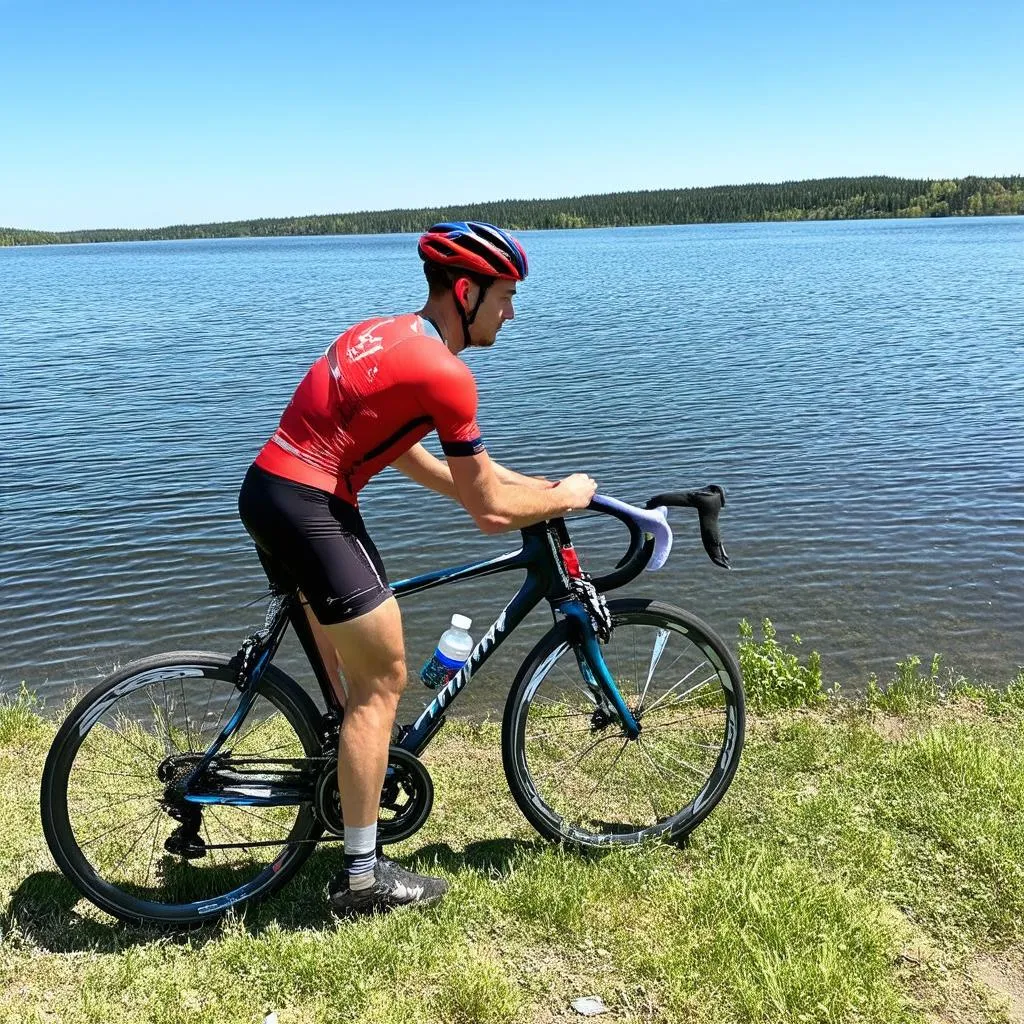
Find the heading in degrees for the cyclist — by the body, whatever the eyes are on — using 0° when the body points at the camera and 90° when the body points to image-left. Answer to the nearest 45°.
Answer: approximately 270°

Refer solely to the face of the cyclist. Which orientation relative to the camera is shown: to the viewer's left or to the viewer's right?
to the viewer's right

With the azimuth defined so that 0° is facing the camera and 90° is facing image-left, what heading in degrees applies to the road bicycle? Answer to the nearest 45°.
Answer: approximately 270°
